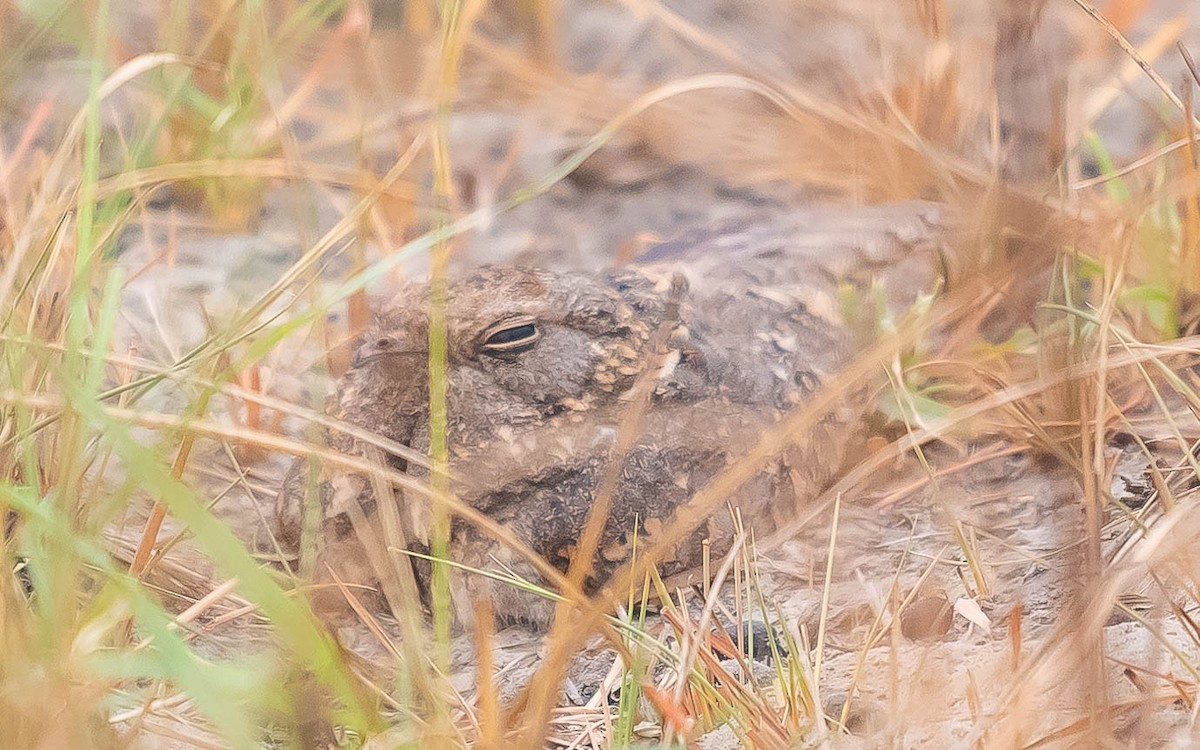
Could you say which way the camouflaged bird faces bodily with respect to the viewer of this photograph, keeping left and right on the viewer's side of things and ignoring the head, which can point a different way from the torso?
facing the viewer and to the left of the viewer
